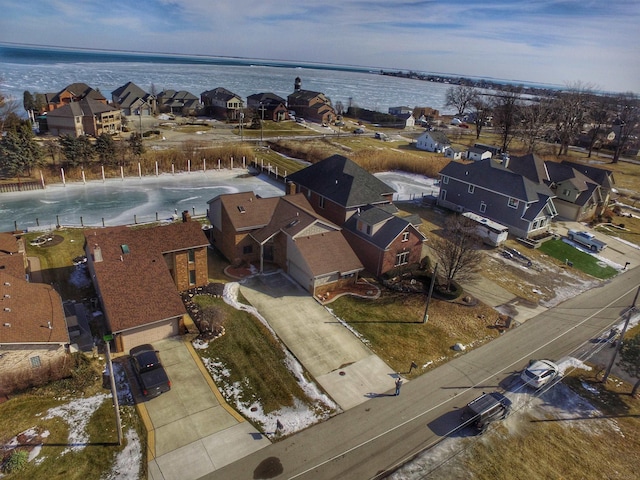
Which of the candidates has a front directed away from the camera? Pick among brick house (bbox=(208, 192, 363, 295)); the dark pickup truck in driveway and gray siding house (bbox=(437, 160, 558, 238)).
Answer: the dark pickup truck in driveway

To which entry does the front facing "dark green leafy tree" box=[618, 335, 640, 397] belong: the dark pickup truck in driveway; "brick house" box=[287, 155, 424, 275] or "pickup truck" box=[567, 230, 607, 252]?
the brick house

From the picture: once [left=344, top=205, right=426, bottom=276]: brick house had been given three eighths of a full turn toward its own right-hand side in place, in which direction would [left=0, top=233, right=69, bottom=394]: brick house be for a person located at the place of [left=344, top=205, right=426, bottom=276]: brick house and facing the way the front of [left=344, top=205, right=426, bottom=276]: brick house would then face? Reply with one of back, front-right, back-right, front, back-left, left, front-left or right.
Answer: front-left

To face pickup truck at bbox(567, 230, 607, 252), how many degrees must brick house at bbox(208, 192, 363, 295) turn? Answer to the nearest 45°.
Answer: approximately 45° to its left

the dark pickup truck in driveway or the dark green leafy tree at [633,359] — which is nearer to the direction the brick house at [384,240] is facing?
the dark green leafy tree

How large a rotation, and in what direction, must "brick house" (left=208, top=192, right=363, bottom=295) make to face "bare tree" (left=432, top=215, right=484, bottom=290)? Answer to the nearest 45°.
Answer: approximately 45° to its left

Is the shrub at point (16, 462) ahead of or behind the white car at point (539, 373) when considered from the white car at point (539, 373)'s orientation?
behind

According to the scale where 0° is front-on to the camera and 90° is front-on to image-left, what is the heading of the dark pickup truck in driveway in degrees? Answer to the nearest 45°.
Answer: approximately 180°

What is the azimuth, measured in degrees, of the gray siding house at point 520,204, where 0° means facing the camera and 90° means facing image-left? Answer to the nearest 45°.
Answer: approximately 315°

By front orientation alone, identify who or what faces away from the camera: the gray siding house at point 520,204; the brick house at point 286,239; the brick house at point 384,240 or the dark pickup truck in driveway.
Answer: the dark pickup truck in driveway

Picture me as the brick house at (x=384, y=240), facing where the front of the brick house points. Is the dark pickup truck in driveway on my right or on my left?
on my right

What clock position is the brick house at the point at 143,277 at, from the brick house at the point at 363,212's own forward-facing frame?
the brick house at the point at 143,277 is roughly at 3 o'clock from the brick house at the point at 363,212.
